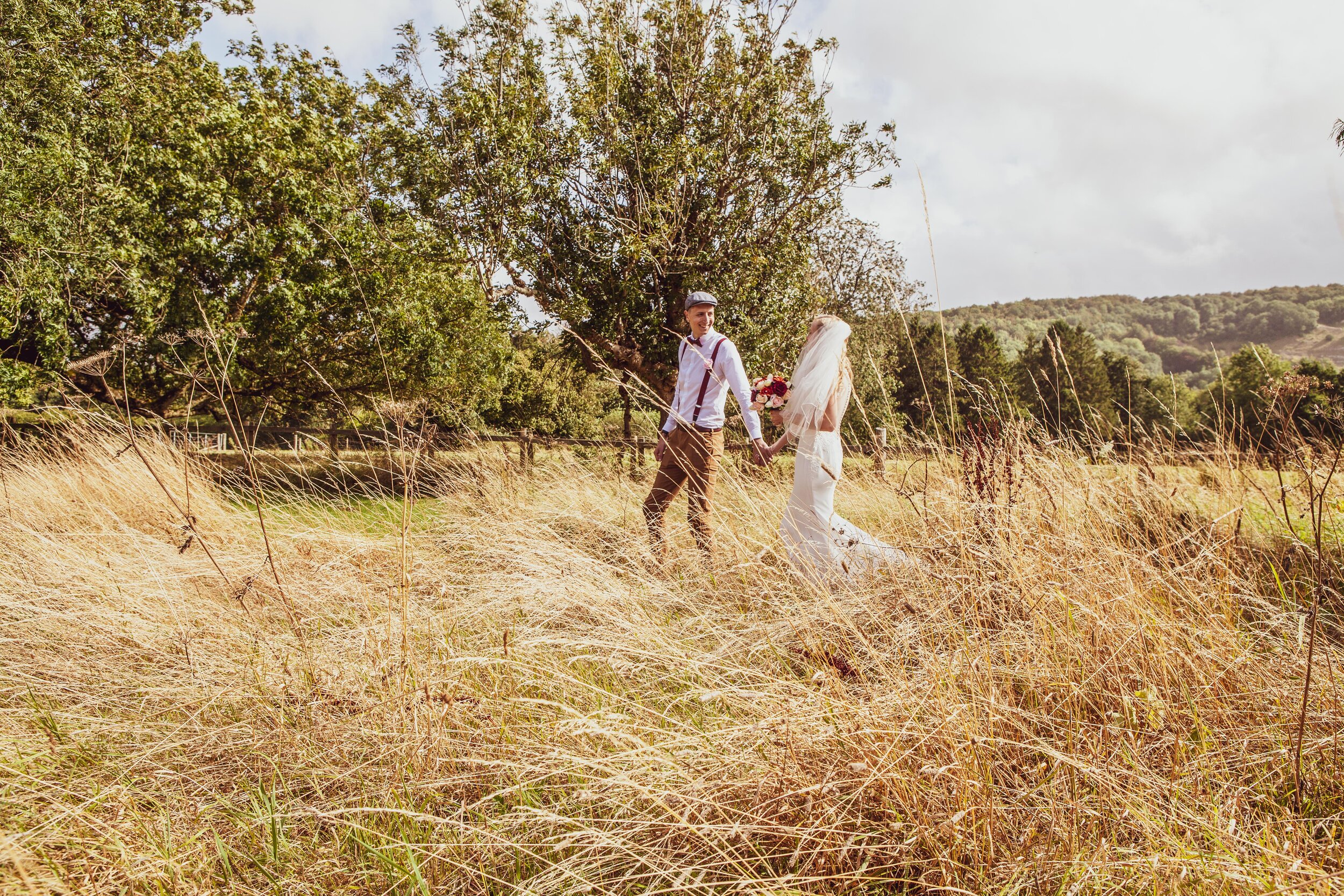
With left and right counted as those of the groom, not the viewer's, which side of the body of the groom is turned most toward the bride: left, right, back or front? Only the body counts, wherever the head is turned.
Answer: left

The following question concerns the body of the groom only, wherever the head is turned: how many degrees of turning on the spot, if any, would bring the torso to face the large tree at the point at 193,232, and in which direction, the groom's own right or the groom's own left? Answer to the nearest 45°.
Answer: approximately 90° to the groom's own right

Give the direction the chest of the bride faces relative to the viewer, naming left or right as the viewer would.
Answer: facing away from the viewer and to the left of the viewer

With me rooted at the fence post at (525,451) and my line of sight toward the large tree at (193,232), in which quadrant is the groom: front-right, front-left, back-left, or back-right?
back-left

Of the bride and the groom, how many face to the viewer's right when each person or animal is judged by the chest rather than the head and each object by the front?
0

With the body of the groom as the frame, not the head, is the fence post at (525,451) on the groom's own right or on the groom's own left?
on the groom's own right
